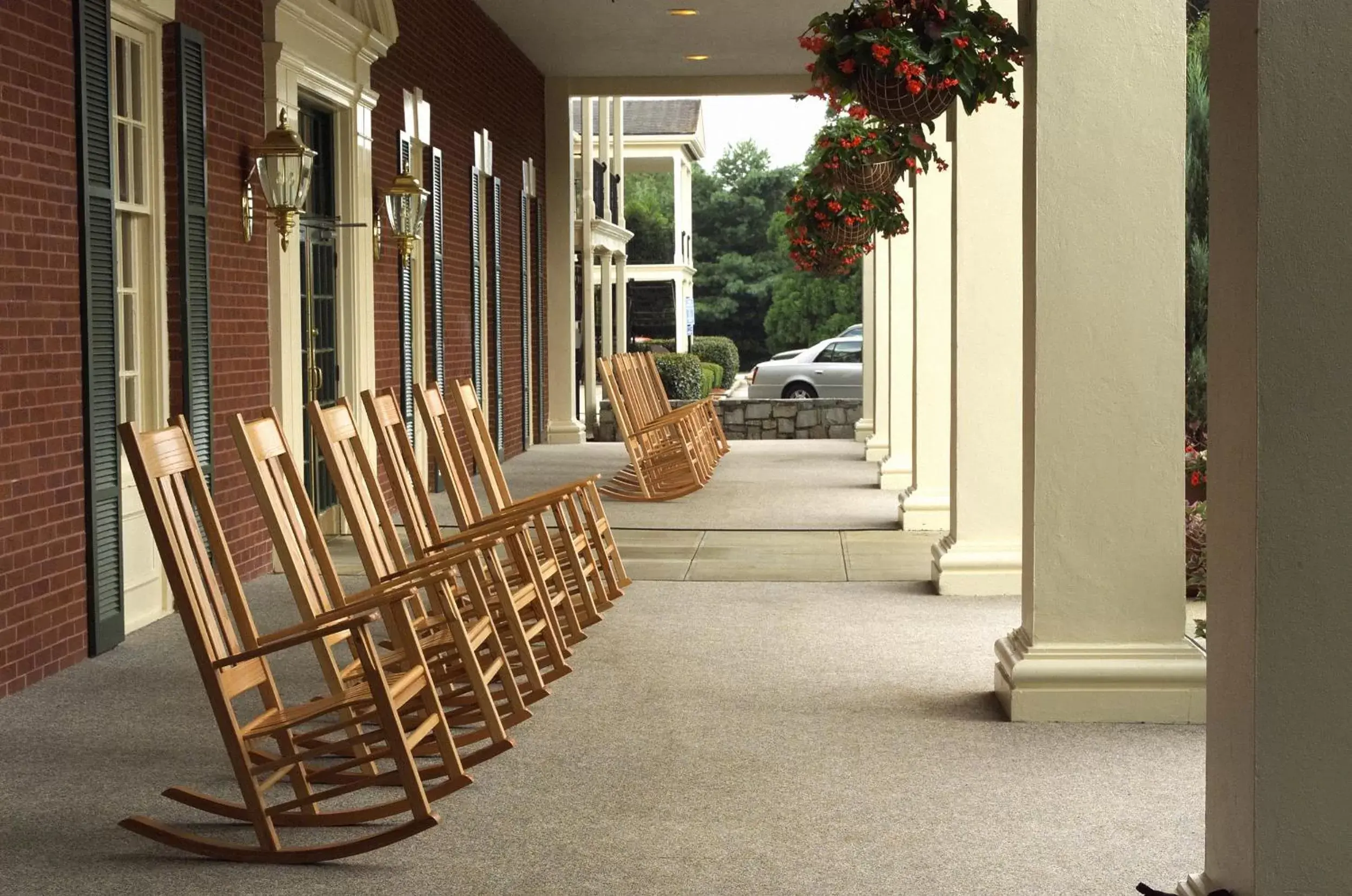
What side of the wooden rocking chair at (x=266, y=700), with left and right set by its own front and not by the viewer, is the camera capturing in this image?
right

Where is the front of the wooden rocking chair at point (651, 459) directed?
to the viewer's right

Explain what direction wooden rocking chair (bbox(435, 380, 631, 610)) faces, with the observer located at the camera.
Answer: facing to the right of the viewer

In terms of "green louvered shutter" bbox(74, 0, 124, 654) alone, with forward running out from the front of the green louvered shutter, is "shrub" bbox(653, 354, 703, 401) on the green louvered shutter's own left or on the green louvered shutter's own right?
on the green louvered shutter's own left

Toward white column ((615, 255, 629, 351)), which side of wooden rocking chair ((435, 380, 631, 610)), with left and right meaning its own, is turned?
left

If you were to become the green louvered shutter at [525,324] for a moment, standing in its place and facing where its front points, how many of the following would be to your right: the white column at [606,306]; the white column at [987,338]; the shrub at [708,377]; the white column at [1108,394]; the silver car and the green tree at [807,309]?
2

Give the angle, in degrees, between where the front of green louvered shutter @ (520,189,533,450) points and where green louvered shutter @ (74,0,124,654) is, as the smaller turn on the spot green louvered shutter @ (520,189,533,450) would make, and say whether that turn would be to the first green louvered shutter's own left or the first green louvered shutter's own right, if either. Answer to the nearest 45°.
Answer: approximately 90° to the first green louvered shutter's own right

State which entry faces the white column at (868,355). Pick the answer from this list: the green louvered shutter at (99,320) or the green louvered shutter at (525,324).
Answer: the green louvered shutter at (525,324)

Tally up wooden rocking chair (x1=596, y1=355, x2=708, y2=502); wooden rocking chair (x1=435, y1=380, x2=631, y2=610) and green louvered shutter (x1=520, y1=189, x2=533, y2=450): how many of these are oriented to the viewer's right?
3

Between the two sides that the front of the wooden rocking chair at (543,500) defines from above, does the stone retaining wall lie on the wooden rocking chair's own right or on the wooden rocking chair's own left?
on the wooden rocking chair's own left

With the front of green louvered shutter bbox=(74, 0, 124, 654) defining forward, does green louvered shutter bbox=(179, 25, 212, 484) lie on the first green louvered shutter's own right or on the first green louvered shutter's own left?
on the first green louvered shutter's own left

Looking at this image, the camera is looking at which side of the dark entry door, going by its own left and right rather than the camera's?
right
